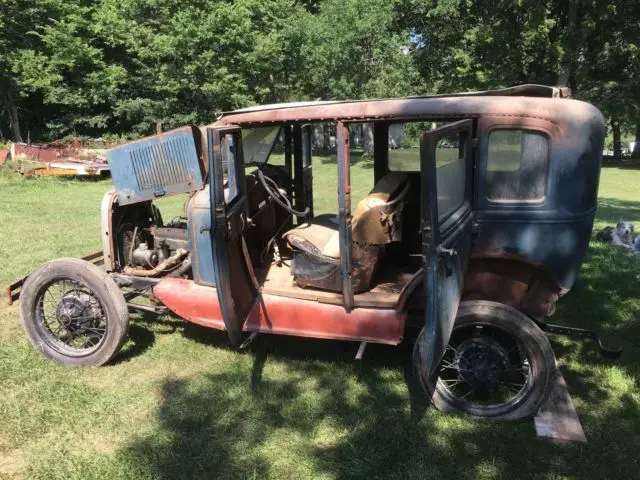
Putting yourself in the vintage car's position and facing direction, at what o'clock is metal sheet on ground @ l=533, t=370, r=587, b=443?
The metal sheet on ground is roughly at 7 o'clock from the vintage car.

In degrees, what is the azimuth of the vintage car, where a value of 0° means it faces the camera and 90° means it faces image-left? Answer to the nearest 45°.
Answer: approximately 90°
